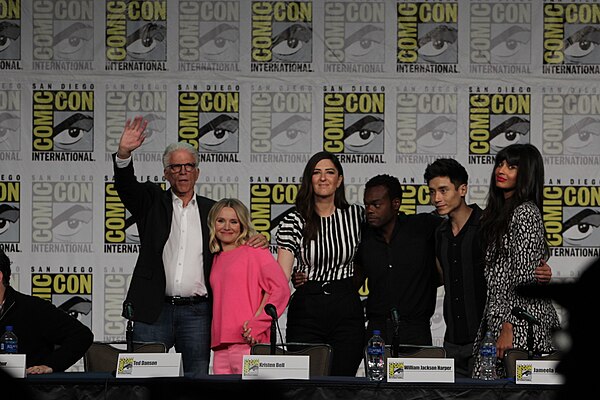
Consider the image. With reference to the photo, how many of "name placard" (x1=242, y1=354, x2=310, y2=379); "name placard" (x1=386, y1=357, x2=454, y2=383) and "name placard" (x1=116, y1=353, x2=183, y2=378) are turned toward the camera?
3

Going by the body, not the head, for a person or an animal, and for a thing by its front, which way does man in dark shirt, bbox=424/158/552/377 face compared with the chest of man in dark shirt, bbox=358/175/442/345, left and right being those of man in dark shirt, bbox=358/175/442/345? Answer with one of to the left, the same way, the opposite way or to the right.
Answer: the same way

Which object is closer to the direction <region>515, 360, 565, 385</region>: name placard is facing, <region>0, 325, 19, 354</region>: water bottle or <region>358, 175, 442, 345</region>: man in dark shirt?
the water bottle

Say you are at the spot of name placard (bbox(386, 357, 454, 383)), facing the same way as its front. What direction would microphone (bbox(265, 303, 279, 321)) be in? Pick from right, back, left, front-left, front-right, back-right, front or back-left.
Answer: right

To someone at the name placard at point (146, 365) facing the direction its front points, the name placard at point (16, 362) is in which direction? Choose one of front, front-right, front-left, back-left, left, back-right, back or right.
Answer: right

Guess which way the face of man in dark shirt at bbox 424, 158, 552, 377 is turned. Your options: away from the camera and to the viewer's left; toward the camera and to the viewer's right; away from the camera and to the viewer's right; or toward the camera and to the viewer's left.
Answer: toward the camera and to the viewer's left

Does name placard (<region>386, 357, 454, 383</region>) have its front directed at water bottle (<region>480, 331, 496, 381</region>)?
no

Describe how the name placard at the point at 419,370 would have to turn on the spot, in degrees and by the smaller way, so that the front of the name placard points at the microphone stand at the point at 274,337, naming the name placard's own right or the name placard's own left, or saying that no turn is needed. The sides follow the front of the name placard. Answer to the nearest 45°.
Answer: approximately 90° to the name placard's own right

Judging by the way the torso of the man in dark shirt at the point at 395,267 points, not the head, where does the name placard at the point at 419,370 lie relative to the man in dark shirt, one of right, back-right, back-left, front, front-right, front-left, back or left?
front-left

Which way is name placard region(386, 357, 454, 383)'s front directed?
toward the camera

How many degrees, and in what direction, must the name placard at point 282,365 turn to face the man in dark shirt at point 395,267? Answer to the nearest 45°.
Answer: approximately 135° to its left

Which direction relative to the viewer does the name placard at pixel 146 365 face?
toward the camera

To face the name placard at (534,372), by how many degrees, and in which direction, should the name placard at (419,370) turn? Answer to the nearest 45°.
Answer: approximately 90° to its left

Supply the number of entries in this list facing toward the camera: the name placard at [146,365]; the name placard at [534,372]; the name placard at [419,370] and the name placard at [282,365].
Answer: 4

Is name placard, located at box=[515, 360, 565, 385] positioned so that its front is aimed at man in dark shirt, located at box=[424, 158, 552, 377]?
no

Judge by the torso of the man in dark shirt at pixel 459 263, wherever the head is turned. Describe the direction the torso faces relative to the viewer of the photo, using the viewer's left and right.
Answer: facing the viewer and to the left of the viewer
